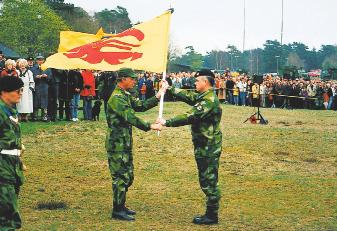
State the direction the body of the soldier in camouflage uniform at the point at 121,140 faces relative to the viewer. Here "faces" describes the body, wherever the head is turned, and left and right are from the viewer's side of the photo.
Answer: facing to the right of the viewer

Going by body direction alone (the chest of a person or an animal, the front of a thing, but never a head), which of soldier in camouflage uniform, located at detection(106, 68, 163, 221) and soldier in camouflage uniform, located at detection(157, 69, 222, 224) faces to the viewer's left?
soldier in camouflage uniform, located at detection(157, 69, 222, 224)

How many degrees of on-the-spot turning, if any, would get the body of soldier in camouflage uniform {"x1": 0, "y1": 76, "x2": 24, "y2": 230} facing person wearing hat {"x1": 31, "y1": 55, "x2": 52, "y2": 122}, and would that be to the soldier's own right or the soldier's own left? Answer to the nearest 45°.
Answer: approximately 90° to the soldier's own left

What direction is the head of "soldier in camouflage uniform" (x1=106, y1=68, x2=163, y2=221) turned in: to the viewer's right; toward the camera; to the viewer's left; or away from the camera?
to the viewer's right

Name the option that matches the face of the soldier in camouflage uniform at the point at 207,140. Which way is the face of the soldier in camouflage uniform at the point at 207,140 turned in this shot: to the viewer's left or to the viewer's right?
to the viewer's left

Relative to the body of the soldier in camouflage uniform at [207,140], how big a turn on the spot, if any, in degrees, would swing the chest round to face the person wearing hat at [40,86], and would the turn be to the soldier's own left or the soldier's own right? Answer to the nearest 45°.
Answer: approximately 45° to the soldier's own right

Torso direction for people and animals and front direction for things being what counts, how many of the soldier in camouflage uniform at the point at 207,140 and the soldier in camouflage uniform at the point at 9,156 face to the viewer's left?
1

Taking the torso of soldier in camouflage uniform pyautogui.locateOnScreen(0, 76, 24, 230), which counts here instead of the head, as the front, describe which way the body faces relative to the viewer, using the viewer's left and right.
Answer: facing to the right of the viewer

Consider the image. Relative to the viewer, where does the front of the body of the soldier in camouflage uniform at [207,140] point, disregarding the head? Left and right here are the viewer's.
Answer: facing to the left of the viewer

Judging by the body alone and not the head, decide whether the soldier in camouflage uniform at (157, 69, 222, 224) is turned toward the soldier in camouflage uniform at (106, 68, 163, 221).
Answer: yes

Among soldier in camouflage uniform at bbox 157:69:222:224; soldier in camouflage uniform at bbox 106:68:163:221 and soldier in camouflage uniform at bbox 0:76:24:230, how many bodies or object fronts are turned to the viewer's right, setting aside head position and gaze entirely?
2

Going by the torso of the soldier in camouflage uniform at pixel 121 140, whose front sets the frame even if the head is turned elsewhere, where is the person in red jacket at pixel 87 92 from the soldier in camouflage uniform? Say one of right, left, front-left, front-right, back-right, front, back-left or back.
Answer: left

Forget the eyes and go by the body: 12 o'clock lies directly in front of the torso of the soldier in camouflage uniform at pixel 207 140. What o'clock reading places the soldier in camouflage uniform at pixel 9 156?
the soldier in camouflage uniform at pixel 9 156 is roughly at 11 o'clock from the soldier in camouflage uniform at pixel 207 140.

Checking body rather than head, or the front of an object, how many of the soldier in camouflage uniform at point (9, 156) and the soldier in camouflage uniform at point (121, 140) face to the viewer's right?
2
